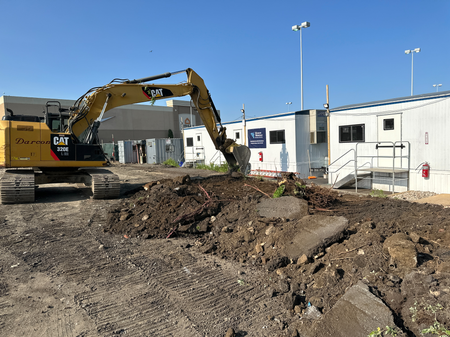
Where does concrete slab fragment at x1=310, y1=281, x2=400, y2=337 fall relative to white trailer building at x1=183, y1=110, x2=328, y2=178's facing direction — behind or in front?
in front

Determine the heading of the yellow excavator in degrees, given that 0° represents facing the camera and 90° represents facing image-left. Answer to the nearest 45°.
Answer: approximately 270°

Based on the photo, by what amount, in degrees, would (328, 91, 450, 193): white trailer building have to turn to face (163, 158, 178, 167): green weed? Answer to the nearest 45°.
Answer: approximately 90° to its right

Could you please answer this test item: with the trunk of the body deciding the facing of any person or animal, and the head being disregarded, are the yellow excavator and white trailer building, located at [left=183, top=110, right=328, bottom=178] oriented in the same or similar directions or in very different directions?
very different directions

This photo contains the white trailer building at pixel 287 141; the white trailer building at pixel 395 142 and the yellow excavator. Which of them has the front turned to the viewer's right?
the yellow excavator

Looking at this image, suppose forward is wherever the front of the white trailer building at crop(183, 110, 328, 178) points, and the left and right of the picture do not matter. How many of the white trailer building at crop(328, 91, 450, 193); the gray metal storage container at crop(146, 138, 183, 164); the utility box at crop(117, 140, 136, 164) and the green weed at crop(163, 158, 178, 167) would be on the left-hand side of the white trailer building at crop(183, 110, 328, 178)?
1

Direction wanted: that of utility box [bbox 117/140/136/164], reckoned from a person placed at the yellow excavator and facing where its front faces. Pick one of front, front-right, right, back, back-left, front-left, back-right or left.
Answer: left

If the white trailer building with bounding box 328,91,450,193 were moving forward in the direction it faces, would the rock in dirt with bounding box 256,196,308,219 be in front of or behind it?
in front

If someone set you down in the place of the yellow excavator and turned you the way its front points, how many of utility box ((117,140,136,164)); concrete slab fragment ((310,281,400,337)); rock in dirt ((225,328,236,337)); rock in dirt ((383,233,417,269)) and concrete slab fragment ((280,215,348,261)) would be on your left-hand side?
1

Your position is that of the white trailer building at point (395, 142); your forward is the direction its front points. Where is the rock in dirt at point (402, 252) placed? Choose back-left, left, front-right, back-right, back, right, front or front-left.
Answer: front-left

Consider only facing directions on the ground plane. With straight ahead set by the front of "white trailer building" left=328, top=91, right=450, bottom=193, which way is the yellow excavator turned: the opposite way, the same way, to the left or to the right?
the opposite way

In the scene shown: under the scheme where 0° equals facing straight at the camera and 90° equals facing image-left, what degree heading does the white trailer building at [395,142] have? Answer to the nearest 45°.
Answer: approximately 45°

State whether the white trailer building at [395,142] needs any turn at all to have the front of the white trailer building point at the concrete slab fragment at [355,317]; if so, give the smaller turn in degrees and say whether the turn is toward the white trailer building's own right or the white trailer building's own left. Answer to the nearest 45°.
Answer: approximately 45° to the white trailer building's own left

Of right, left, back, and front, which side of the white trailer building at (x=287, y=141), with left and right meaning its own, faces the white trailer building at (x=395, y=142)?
left

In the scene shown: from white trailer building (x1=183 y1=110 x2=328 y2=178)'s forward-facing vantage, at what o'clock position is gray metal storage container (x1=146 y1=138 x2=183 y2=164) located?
The gray metal storage container is roughly at 3 o'clock from the white trailer building.
